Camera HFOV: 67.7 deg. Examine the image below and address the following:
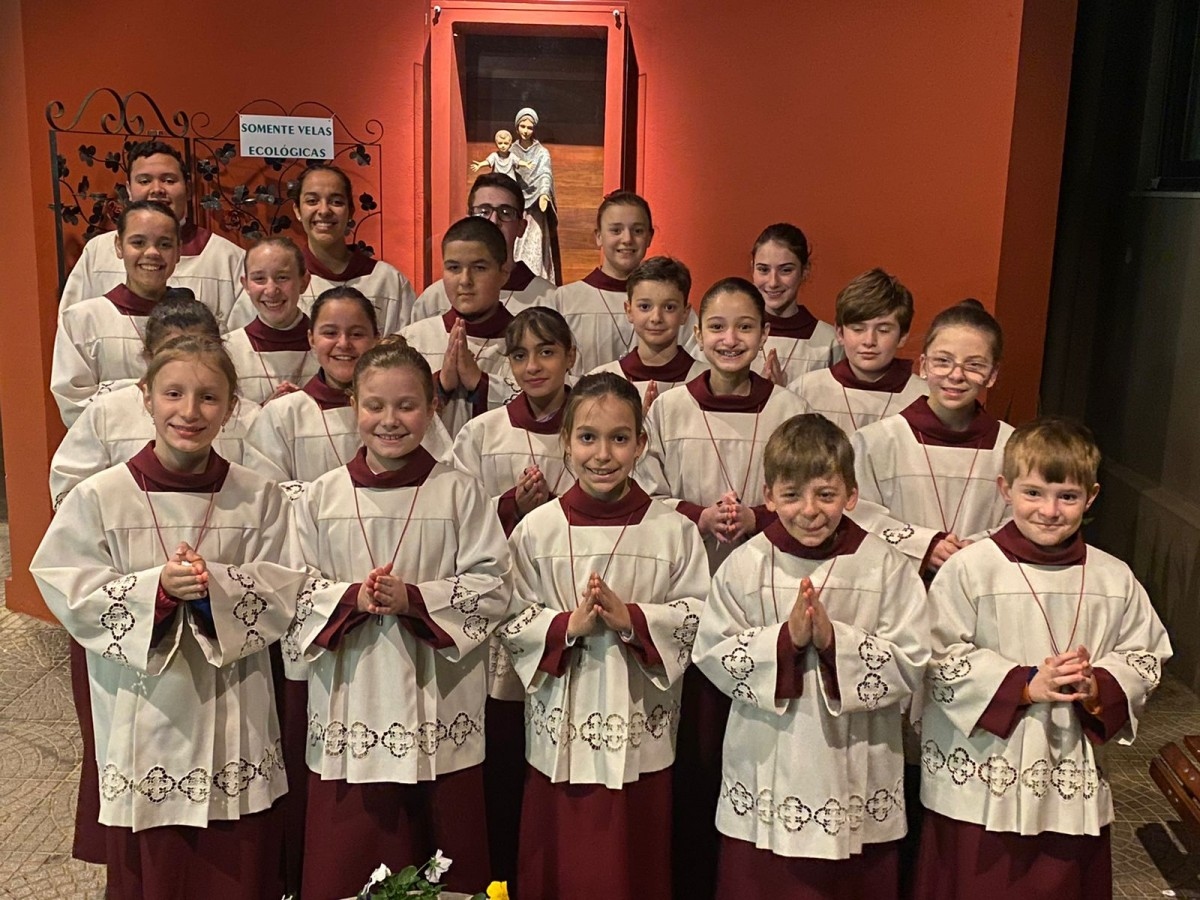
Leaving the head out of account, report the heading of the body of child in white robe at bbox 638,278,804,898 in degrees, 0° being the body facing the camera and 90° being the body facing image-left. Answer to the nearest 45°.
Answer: approximately 0°

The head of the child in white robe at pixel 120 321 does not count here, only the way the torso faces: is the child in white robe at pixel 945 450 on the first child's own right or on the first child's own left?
on the first child's own left

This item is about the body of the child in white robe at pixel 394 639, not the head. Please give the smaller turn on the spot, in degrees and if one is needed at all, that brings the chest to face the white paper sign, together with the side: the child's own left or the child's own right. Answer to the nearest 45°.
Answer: approximately 180°

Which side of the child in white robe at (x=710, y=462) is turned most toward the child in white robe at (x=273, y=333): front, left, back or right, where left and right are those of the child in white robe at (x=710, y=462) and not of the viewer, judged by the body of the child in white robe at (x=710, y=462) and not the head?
right

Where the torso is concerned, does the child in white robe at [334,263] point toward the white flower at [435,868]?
yes

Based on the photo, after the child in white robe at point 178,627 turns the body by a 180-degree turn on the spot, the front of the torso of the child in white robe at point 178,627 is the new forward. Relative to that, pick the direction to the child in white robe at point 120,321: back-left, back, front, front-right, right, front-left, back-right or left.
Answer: front

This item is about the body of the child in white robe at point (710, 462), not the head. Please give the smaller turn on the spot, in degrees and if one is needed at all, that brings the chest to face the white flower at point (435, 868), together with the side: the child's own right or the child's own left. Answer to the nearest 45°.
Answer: approximately 45° to the child's own right

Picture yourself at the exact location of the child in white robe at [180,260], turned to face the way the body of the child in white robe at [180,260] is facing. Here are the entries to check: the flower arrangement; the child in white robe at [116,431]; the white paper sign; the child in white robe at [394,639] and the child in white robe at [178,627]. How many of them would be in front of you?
4
